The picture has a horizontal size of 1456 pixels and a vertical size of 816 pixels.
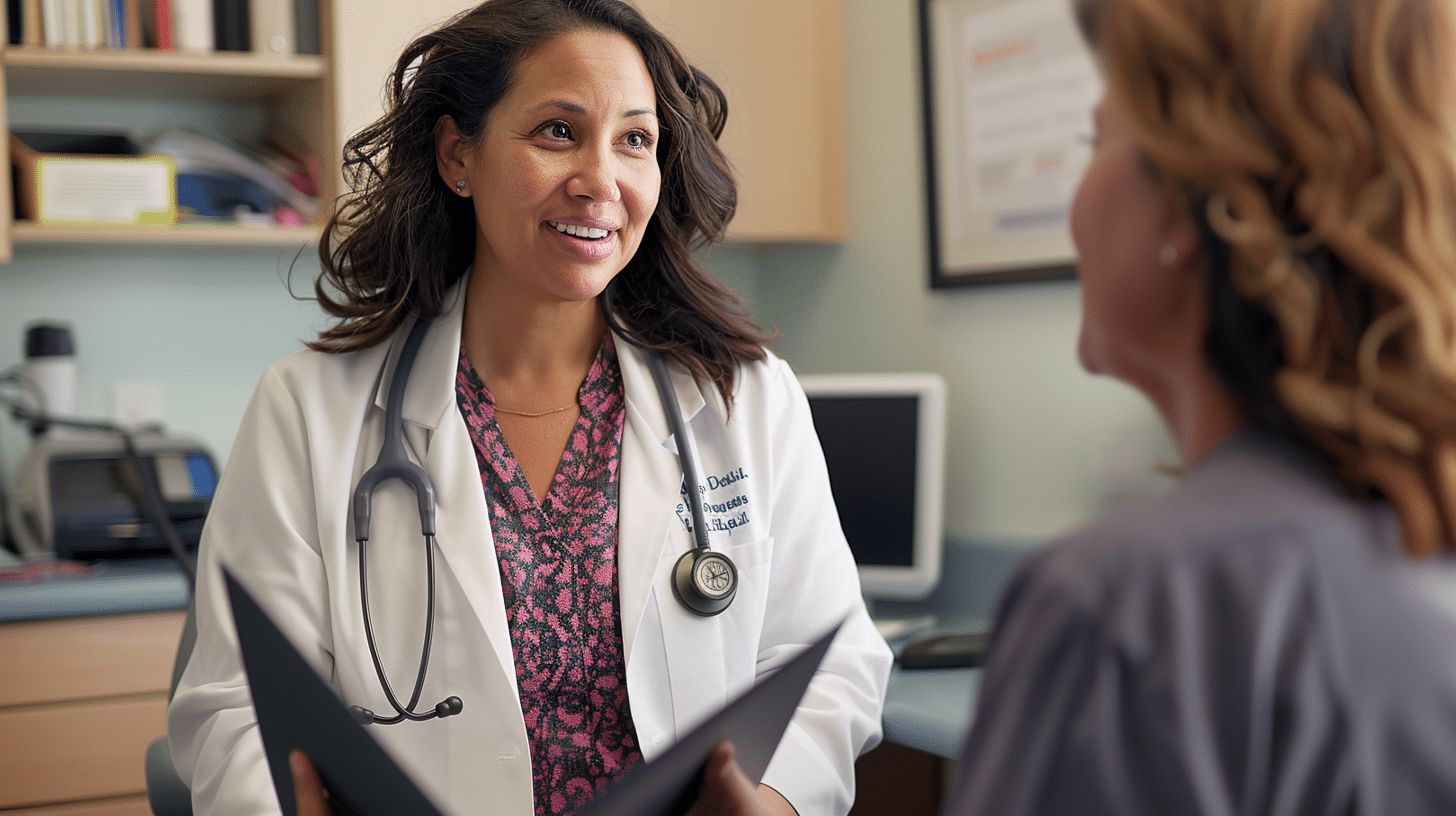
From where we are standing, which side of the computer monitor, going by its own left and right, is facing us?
front

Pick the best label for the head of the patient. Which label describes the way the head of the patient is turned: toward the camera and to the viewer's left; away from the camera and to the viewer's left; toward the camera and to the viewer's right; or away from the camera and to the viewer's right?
away from the camera and to the viewer's left

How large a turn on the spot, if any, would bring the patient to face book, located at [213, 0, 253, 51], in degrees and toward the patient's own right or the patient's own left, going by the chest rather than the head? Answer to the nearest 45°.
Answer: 0° — they already face it

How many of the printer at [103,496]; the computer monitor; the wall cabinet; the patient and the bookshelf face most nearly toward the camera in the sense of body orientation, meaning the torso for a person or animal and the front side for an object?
4

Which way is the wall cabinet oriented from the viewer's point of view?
toward the camera

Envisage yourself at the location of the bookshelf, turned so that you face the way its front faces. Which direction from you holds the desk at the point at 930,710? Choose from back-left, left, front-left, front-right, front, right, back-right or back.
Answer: front-left

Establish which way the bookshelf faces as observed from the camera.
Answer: facing the viewer

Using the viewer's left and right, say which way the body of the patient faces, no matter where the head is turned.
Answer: facing away from the viewer and to the left of the viewer

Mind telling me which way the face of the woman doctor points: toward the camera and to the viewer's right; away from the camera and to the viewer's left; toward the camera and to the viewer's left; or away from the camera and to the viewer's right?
toward the camera and to the viewer's right
